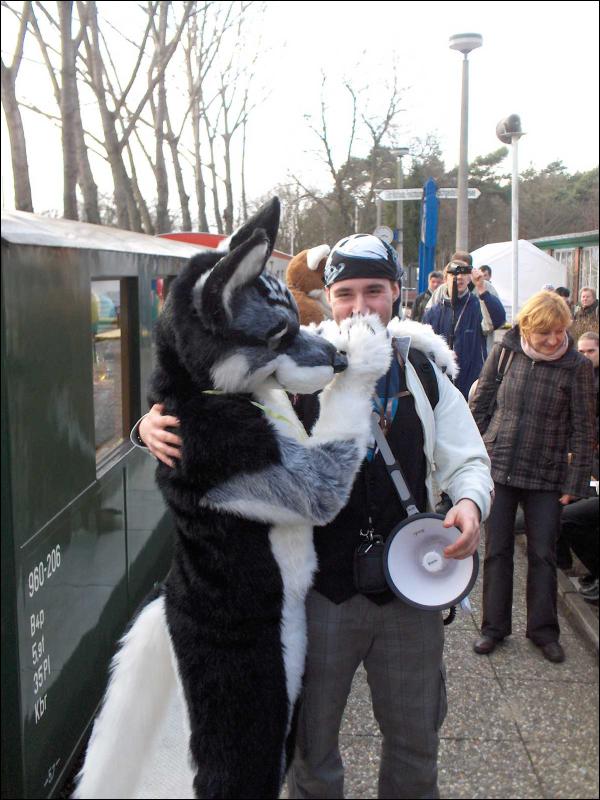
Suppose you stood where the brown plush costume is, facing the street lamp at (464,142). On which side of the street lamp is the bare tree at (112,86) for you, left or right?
left

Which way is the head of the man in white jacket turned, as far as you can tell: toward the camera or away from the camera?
toward the camera

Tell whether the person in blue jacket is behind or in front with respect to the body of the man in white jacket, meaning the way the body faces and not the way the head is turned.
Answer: behind

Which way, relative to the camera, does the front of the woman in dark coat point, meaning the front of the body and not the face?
toward the camera

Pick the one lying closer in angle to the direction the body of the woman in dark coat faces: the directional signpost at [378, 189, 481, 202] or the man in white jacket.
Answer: the man in white jacket

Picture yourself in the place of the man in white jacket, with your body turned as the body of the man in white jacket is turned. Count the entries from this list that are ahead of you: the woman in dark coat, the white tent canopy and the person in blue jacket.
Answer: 0

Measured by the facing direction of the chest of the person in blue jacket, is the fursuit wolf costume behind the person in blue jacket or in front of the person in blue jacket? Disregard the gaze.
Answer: in front

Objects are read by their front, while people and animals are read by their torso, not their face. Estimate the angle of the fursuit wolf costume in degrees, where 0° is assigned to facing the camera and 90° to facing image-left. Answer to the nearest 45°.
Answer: approximately 270°

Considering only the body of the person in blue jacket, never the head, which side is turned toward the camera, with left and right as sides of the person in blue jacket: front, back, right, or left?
front

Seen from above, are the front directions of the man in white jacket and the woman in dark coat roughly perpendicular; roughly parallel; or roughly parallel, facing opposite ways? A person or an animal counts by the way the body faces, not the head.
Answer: roughly parallel

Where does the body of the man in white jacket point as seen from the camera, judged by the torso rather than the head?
toward the camera

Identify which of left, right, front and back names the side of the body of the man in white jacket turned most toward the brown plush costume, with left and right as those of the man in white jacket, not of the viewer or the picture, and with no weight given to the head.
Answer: back

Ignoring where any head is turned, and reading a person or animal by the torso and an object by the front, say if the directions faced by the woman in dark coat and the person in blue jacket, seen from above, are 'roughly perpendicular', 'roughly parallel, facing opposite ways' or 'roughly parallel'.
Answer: roughly parallel

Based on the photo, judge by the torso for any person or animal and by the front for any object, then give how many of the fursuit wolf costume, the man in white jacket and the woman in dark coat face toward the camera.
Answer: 2
